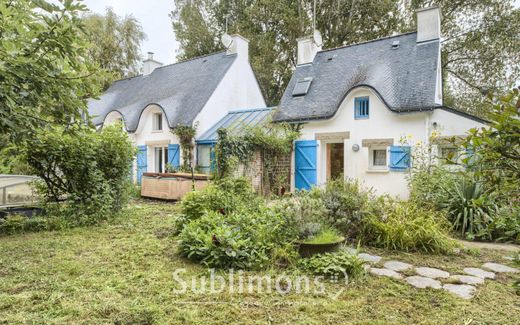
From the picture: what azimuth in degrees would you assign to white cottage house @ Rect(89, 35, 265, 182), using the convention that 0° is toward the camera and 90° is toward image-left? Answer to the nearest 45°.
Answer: approximately 45°

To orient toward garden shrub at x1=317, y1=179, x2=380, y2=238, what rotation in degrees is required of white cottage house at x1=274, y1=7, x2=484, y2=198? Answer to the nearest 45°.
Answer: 0° — it already faces it

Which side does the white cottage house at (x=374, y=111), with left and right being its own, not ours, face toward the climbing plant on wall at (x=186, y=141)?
right

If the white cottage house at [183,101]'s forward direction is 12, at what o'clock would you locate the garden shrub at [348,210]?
The garden shrub is roughly at 10 o'clock from the white cottage house.

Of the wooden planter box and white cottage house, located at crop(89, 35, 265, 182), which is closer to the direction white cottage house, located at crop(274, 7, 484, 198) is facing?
the wooden planter box

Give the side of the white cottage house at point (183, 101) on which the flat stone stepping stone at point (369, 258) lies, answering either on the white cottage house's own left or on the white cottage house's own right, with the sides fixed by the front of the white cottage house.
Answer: on the white cottage house's own left

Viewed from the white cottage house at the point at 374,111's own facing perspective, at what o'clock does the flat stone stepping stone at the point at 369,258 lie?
The flat stone stepping stone is roughly at 12 o'clock from the white cottage house.

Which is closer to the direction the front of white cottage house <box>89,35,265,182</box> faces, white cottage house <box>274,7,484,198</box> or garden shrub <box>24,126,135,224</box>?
the garden shrub

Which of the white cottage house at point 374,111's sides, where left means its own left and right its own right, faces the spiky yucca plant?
front

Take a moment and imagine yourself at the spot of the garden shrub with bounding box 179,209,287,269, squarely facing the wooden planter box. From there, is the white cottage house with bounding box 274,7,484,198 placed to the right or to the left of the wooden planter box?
right

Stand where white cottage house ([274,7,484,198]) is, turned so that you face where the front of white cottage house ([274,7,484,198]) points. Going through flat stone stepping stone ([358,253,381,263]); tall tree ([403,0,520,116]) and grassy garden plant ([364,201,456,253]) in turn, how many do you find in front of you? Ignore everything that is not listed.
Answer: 2

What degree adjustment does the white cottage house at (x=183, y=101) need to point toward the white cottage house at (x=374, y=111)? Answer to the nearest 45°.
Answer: approximately 90° to its left

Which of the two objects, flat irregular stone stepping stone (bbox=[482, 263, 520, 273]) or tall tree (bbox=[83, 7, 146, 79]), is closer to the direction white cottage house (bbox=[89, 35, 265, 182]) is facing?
the flat irregular stone stepping stone

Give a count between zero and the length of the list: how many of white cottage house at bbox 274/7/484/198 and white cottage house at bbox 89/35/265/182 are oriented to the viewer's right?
0
